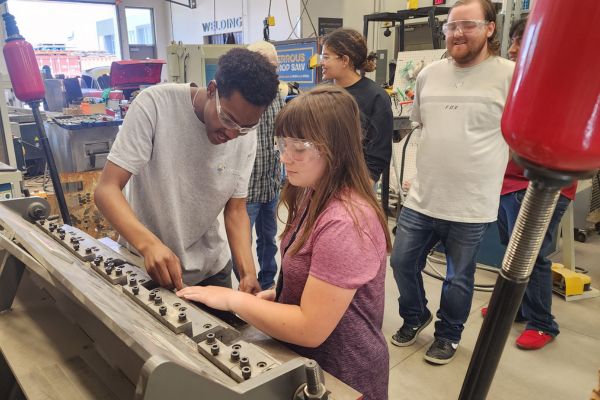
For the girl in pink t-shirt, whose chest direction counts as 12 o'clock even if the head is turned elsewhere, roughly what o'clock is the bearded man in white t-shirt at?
The bearded man in white t-shirt is roughly at 4 o'clock from the girl in pink t-shirt.

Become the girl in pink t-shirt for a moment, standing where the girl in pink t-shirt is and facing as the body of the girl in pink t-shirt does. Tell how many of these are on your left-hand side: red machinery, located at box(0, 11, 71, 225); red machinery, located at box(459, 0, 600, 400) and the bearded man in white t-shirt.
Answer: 1

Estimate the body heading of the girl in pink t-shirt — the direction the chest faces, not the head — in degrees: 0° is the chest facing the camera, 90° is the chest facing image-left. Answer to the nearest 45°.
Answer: approximately 90°

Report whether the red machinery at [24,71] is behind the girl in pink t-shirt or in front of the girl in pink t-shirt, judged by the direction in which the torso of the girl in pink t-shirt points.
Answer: in front

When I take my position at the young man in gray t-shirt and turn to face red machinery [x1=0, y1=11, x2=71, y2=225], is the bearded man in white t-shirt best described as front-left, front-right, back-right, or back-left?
back-right

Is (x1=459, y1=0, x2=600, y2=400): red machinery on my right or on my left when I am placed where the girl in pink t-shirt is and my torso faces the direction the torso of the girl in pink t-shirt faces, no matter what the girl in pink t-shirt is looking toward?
on my left
